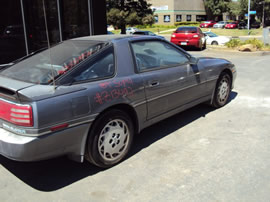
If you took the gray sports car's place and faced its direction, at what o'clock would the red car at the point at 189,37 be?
The red car is roughly at 11 o'clock from the gray sports car.

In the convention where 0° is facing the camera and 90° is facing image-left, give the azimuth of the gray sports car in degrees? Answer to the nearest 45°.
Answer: approximately 225°

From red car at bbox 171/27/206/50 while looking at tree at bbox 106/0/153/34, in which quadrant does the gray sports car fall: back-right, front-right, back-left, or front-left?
back-left
